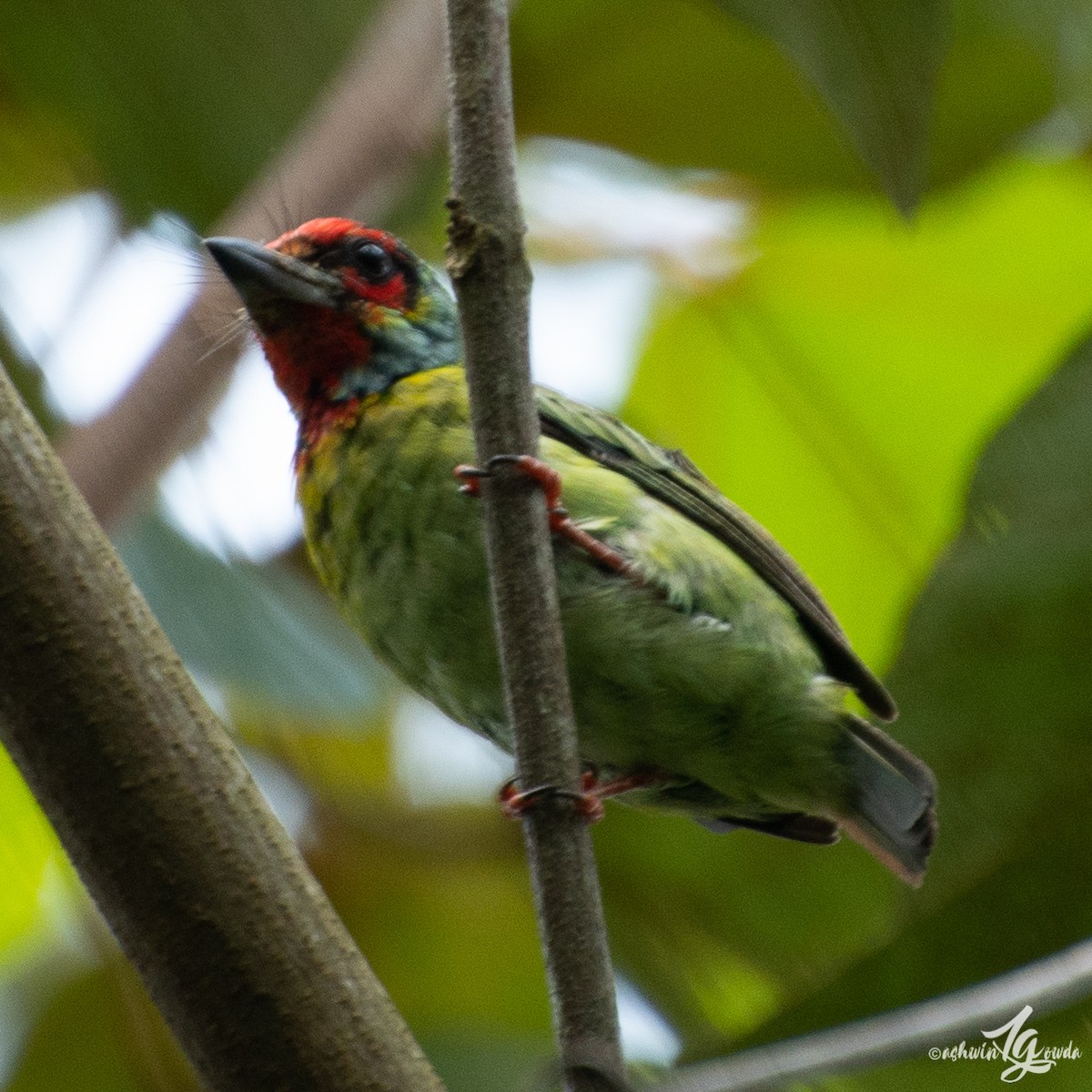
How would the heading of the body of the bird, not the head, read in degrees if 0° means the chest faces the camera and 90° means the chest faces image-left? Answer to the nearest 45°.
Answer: approximately 90°

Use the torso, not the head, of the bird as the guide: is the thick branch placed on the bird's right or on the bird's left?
on the bird's left

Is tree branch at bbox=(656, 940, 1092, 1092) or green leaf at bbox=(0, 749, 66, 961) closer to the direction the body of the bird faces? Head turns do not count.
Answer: the green leaf

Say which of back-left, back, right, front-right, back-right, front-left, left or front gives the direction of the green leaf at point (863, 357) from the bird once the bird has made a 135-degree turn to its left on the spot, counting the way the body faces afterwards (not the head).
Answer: left
